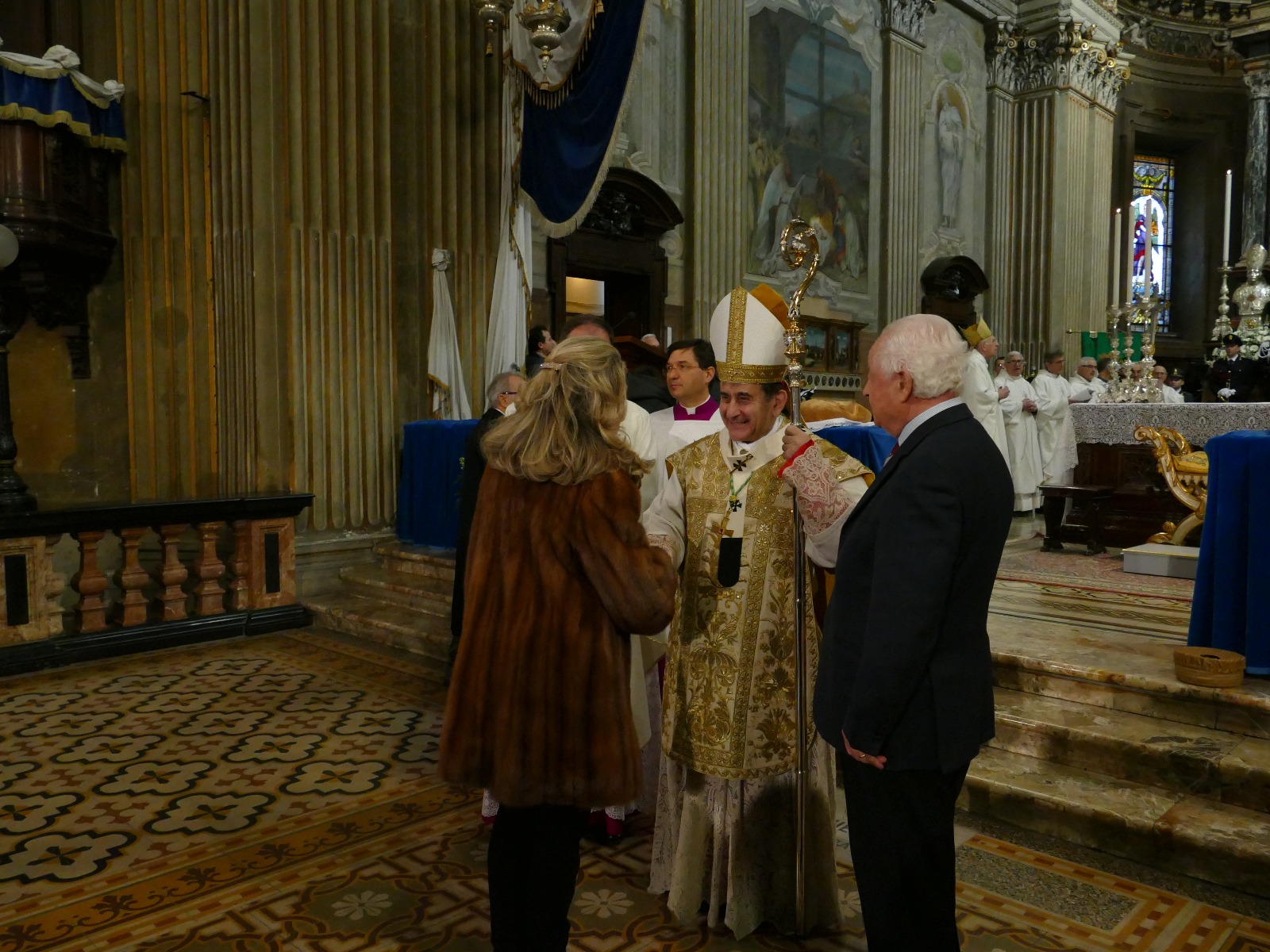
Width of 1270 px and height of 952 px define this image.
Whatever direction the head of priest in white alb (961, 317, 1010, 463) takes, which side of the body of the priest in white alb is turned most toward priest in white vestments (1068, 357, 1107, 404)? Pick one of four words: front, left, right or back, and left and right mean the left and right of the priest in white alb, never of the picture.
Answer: left

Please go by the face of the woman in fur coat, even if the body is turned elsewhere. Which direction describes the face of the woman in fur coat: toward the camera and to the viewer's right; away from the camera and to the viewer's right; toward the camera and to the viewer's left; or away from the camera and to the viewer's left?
away from the camera and to the viewer's right

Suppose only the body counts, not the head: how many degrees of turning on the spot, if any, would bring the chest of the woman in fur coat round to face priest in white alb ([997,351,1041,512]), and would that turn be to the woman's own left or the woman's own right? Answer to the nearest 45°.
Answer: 0° — they already face them

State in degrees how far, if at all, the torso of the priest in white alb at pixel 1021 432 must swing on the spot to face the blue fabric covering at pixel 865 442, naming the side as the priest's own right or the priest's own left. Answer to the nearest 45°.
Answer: approximately 45° to the priest's own right

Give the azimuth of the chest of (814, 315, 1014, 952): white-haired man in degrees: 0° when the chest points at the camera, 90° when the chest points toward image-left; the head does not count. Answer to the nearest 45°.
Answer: approximately 90°

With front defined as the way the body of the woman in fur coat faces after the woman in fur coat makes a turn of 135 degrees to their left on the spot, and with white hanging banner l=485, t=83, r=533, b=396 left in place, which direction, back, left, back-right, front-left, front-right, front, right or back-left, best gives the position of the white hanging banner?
right

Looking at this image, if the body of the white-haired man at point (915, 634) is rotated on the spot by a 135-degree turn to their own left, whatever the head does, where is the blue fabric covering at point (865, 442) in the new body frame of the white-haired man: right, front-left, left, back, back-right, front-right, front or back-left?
back-left

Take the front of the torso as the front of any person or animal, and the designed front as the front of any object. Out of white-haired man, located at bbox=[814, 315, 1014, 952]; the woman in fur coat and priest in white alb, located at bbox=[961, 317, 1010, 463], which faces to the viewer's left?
the white-haired man

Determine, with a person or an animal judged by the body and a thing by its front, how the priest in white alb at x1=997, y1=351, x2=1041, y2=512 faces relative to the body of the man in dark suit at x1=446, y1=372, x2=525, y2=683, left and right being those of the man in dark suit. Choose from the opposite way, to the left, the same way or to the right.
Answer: to the right

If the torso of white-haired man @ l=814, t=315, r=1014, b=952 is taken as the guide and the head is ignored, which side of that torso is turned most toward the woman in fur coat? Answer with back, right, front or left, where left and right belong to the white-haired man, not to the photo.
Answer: front

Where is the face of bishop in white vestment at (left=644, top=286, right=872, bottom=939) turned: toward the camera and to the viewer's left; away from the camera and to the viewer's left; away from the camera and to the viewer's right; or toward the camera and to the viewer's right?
toward the camera and to the viewer's left

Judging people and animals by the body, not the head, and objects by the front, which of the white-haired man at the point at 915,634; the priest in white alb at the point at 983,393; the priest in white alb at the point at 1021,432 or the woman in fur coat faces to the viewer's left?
the white-haired man

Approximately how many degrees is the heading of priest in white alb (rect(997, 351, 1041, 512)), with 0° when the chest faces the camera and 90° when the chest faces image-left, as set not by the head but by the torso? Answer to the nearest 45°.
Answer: approximately 315°

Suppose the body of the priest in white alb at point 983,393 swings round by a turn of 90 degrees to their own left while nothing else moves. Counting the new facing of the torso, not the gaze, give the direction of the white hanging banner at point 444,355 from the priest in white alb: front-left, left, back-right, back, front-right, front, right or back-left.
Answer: back-left

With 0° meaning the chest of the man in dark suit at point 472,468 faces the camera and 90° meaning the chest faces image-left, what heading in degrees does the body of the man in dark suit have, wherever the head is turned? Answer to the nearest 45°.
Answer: approximately 270°
